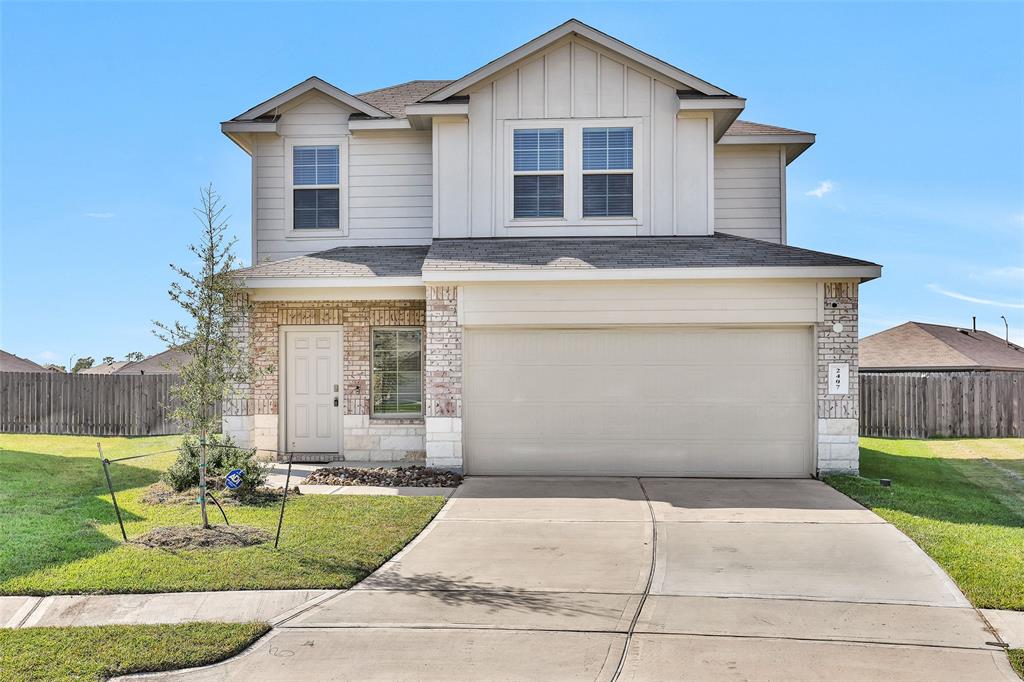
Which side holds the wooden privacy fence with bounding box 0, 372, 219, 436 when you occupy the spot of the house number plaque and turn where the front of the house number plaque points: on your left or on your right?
on your right

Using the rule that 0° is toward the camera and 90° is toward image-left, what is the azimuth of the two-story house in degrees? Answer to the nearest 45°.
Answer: approximately 0°

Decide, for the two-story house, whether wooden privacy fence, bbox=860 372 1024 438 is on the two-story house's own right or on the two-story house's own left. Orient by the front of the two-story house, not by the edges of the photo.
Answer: on the two-story house's own left
